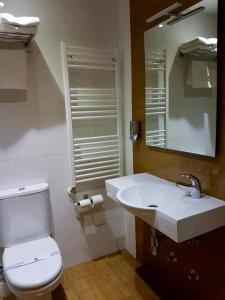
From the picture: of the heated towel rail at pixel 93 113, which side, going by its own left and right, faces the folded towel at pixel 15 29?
right

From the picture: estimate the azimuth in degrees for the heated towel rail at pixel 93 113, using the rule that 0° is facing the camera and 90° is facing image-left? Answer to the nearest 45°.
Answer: approximately 315°

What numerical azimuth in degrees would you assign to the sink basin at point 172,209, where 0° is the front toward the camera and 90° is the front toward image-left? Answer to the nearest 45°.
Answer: approximately 45°

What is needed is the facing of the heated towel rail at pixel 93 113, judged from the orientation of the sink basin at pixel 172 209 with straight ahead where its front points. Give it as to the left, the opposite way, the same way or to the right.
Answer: to the left

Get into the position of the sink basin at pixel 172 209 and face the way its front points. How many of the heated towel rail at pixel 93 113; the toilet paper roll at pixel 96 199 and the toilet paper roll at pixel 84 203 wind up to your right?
3
